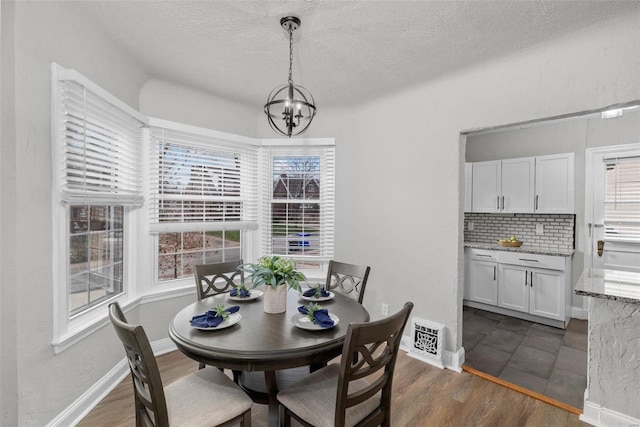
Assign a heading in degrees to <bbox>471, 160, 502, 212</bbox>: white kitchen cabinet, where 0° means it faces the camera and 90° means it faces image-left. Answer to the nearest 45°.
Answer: approximately 0°

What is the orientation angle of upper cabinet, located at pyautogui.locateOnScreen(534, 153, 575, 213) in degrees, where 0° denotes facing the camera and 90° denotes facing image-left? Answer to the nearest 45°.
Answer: approximately 0°

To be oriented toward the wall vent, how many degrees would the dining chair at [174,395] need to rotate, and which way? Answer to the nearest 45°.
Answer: approximately 45° to its right

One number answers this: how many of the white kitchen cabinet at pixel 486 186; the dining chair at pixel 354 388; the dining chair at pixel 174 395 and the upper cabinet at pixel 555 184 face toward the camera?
2

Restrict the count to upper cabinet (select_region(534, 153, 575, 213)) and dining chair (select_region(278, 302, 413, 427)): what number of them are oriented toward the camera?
1

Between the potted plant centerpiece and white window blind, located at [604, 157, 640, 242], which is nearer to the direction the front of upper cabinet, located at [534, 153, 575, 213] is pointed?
the potted plant centerpiece

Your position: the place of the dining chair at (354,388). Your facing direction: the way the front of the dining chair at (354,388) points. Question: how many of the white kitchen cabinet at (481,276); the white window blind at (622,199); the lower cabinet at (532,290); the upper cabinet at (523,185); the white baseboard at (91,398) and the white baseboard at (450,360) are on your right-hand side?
5

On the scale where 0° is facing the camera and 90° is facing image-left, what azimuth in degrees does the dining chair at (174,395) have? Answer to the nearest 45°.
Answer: approximately 225°

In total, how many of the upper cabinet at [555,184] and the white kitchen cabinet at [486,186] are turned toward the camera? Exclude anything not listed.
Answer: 2

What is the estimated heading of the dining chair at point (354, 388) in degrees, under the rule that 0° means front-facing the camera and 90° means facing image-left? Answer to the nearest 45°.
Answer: approximately 135°
